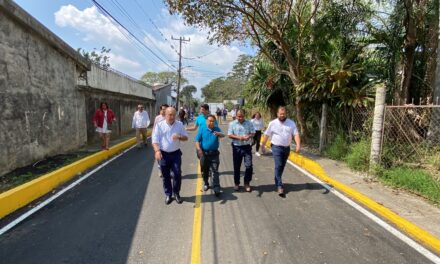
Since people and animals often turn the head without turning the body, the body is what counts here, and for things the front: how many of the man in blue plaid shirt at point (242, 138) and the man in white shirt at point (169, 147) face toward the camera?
2

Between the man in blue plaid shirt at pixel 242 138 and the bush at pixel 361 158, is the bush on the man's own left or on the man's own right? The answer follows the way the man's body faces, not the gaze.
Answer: on the man's own left

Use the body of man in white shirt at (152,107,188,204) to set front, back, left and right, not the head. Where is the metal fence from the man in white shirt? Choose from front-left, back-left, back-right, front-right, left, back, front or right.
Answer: left

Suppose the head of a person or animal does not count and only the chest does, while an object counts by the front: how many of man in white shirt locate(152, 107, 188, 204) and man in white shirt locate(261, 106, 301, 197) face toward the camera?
2

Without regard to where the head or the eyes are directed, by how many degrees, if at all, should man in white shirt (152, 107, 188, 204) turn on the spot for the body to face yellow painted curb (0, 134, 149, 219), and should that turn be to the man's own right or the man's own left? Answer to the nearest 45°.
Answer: approximately 90° to the man's own right

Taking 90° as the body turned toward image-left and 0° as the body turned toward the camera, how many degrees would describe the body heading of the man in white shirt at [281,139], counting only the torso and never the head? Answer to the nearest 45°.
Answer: approximately 0°

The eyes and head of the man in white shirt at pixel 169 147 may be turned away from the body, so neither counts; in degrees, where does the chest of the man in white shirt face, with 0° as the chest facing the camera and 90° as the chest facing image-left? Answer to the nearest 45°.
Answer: approximately 0°

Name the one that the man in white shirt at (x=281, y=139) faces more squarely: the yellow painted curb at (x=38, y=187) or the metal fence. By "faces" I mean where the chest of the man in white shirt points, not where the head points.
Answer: the yellow painted curb

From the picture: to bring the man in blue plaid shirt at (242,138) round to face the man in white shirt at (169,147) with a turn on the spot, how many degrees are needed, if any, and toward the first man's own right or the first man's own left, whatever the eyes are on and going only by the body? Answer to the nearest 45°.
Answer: approximately 45° to the first man's own right

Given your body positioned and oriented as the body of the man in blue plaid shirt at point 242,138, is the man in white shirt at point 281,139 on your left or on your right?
on your left
